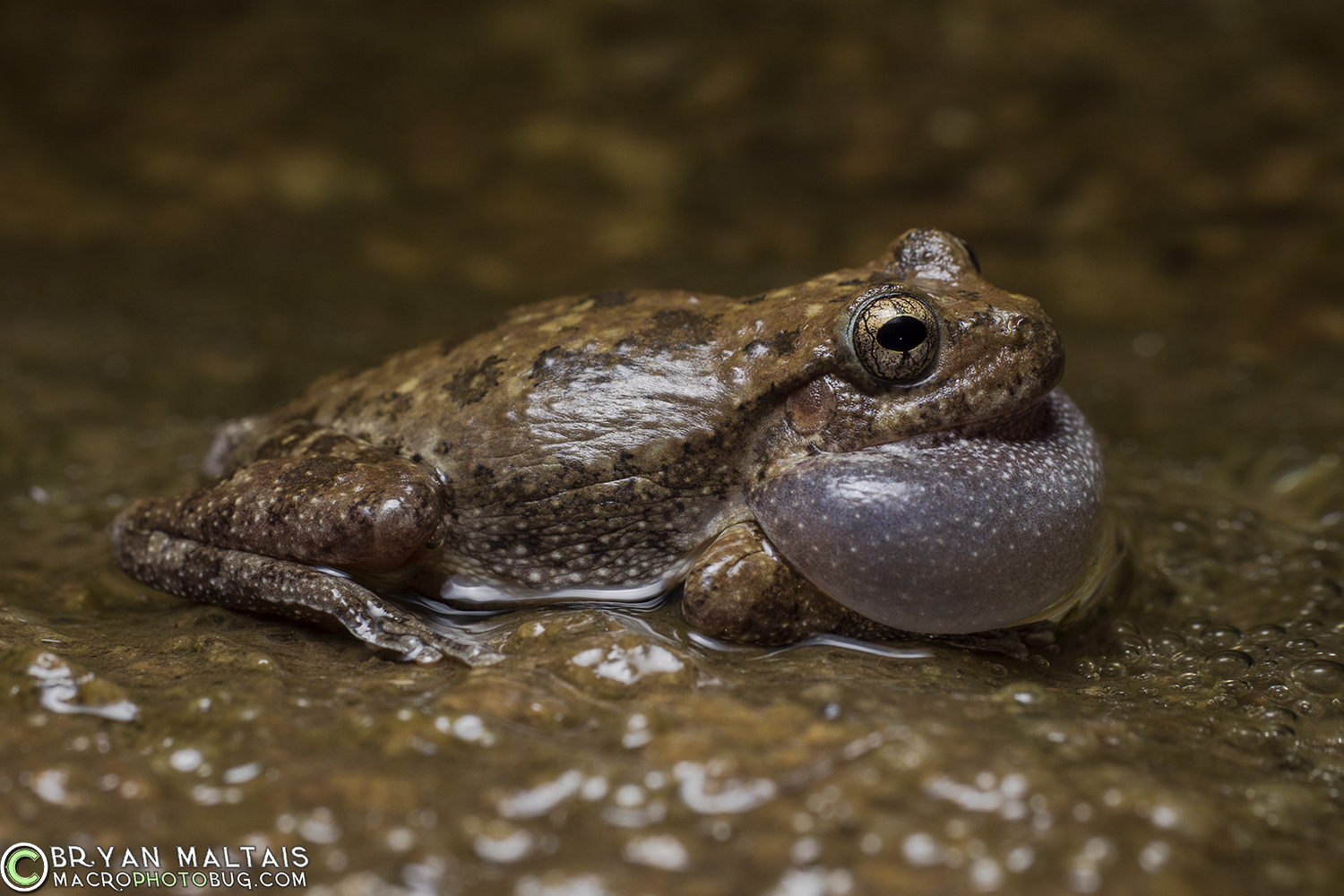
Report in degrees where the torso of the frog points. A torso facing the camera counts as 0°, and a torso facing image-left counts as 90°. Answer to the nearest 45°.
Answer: approximately 270°
